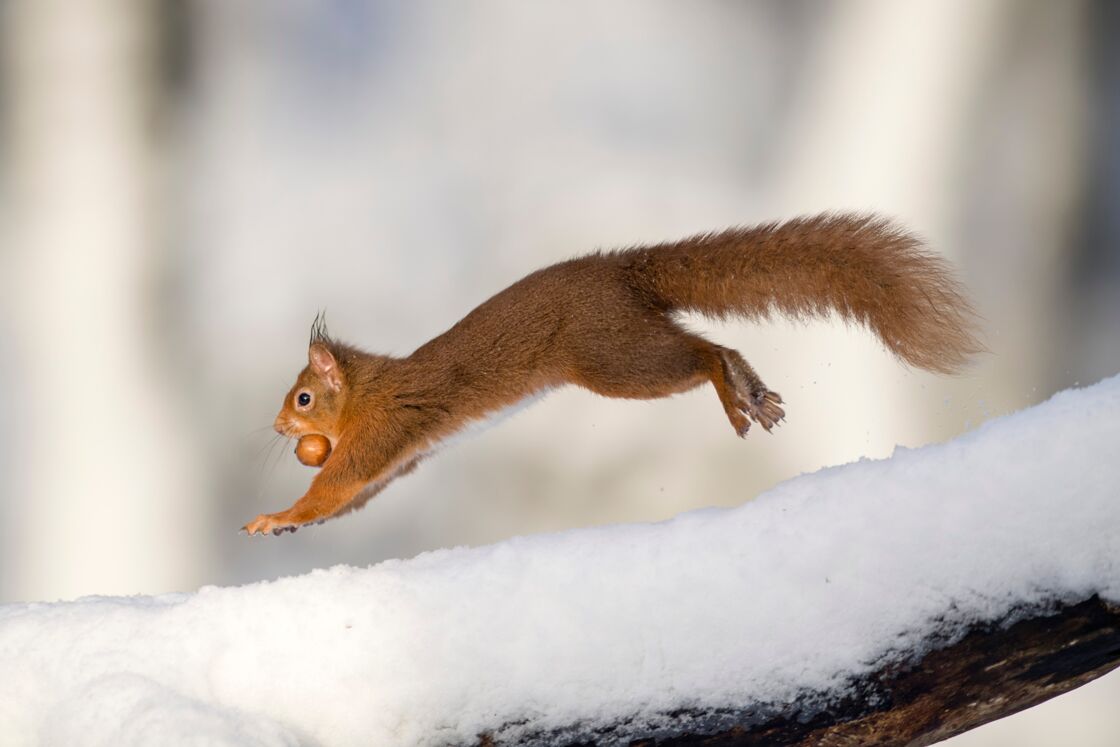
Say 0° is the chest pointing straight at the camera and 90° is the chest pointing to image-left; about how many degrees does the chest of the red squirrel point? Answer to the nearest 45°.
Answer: approximately 90°

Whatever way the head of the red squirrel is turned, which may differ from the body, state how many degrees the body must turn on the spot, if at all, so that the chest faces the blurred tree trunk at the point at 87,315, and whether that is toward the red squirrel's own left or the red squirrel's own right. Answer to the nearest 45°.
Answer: approximately 45° to the red squirrel's own right
